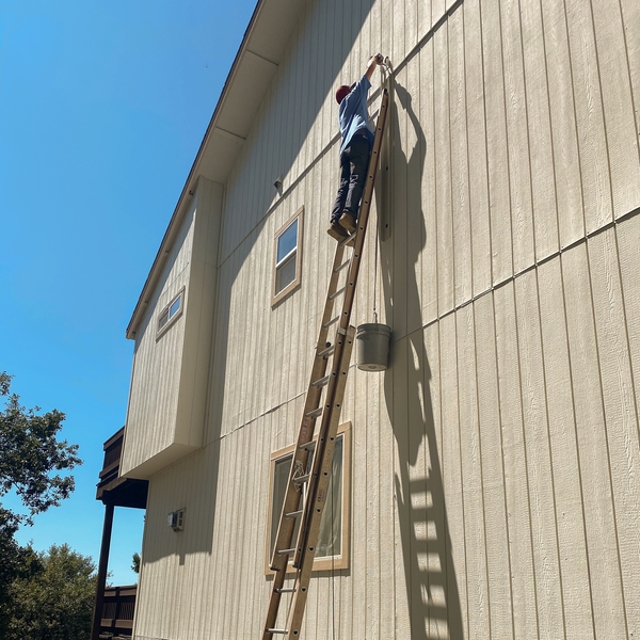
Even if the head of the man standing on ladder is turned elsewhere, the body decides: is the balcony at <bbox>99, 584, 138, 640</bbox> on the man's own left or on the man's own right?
on the man's own left

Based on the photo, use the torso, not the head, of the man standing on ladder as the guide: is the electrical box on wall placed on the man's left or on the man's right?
on the man's left

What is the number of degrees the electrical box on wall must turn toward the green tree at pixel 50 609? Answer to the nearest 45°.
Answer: approximately 135° to its right

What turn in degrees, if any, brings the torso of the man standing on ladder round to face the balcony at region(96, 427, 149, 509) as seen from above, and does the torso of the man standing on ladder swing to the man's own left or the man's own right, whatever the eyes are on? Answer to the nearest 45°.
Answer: approximately 90° to the man's own left

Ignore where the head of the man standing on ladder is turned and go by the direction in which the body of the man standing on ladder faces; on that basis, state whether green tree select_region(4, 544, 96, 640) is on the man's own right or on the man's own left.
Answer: on the man's own left

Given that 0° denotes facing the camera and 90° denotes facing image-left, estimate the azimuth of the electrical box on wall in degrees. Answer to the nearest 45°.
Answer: approximately 45°

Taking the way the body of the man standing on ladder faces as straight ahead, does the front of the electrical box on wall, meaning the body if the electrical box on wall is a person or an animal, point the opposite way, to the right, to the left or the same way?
the opposite way

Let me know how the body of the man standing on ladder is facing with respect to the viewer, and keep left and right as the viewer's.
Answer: facing away from the viewer and to the right of the viewer

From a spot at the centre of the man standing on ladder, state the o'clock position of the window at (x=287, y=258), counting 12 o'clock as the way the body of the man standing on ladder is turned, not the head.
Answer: The window is roughly at 10 o'clock from the man standing on ladder.

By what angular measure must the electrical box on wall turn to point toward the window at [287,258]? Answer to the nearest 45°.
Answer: approximately 45° to its left

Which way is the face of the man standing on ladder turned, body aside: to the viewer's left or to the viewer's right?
to the viewer's right
